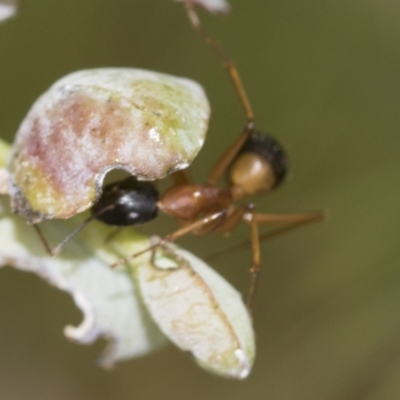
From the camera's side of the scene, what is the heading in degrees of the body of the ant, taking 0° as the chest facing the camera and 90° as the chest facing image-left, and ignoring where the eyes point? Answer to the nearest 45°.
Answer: approximately 90°
